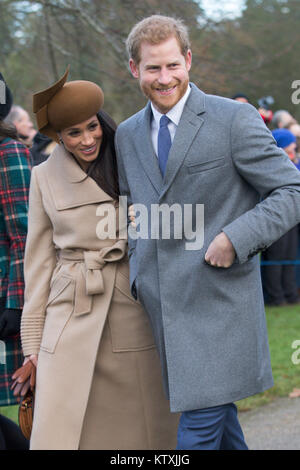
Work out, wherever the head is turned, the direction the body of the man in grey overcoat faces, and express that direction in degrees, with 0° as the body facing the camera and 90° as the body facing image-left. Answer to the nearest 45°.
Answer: approximately 45°

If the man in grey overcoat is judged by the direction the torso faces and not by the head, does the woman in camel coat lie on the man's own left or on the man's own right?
on the man's own right

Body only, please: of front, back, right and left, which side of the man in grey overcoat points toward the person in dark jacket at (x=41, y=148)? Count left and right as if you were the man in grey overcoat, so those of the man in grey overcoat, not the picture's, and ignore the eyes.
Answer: back

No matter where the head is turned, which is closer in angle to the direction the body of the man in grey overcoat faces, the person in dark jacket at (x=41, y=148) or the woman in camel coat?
the woman in camel coat

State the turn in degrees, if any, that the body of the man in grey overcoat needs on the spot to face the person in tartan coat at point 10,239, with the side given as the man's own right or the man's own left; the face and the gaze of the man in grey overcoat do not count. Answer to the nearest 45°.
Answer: approximately 90° to the man's own right
